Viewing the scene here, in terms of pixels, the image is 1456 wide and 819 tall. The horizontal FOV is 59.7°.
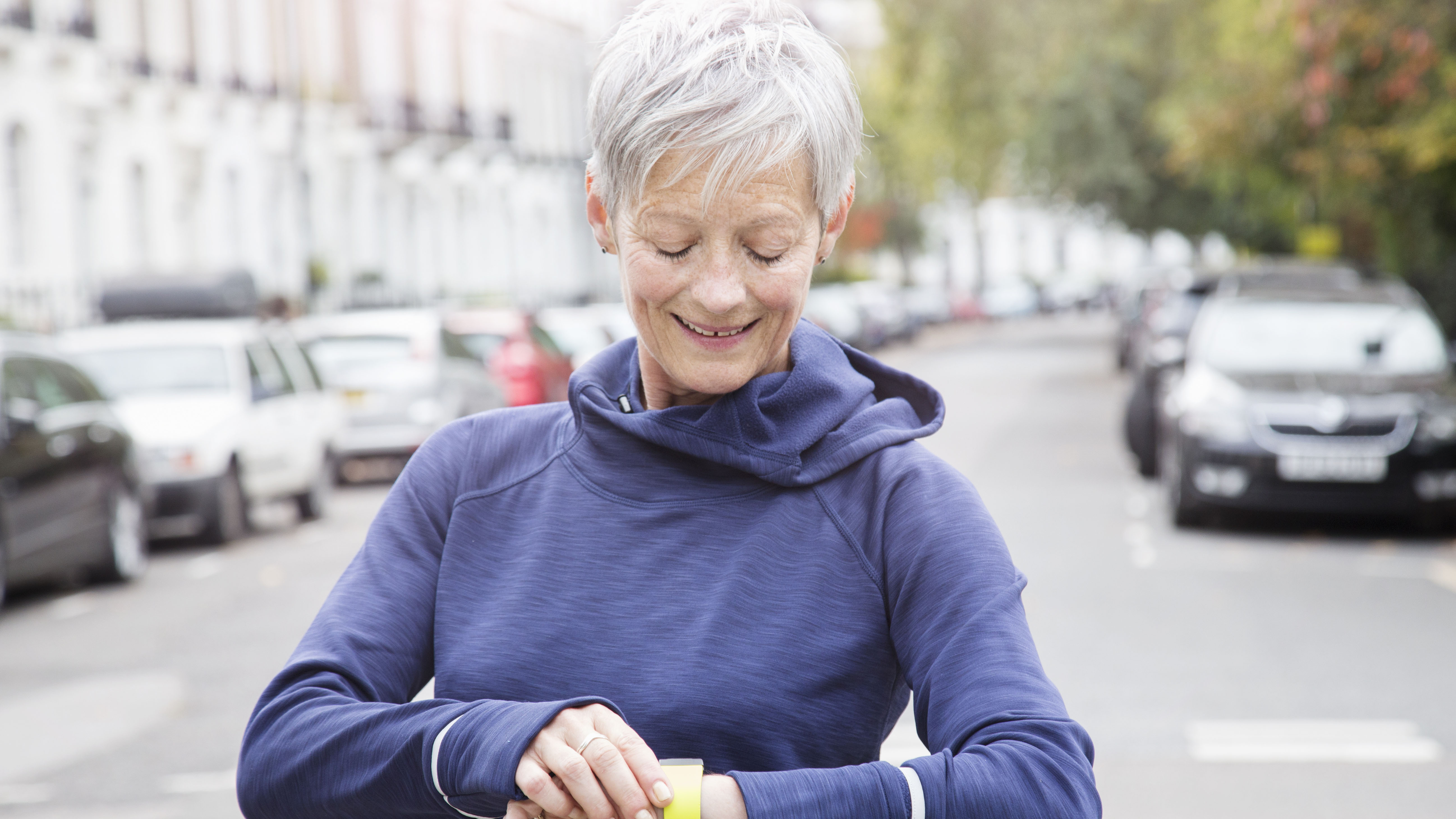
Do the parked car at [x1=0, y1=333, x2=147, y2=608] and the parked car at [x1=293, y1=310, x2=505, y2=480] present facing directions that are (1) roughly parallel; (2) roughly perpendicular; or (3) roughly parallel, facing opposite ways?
roughly parallel

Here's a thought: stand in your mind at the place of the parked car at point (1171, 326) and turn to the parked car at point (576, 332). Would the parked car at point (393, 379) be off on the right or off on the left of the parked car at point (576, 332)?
left

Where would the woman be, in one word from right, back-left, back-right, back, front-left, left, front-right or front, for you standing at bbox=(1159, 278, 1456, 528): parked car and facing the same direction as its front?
front

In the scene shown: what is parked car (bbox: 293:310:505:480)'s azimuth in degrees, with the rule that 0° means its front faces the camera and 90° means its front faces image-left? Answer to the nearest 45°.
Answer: approximately 225°

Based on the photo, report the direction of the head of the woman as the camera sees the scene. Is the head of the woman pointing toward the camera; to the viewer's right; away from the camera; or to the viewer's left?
toward the camera

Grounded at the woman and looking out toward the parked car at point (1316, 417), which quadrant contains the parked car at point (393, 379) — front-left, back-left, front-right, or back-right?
front-left

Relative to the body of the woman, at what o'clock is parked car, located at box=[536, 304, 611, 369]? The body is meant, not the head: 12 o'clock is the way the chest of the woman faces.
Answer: The parked car is roughly at 6 o'clock from the woman.

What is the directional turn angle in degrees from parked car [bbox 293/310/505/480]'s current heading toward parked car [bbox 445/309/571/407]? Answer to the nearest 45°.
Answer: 0° — it already faces it

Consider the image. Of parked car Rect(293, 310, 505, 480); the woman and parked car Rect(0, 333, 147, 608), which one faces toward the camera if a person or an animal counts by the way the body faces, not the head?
the woman

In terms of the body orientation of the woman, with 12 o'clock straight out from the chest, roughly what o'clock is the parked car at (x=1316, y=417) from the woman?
The parked car is roughly at 7 o'clock from the woman.

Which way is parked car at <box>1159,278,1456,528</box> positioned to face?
toward the camera

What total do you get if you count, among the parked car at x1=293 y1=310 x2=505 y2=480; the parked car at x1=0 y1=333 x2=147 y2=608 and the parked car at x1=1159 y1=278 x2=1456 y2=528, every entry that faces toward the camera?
1
